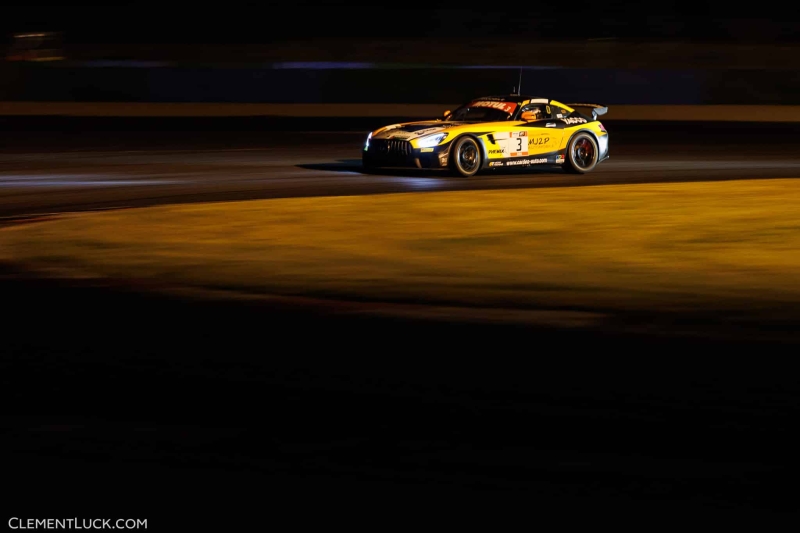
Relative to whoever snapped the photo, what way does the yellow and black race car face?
facing the viewer and to the left of the viewer
